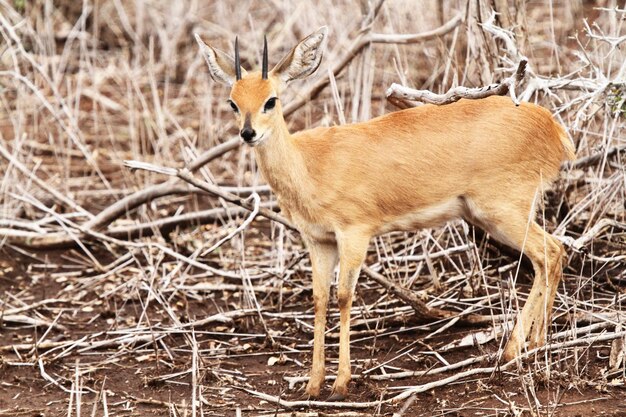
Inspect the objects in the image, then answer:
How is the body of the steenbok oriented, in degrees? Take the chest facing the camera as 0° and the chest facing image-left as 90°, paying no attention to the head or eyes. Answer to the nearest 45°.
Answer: approximately 45°
